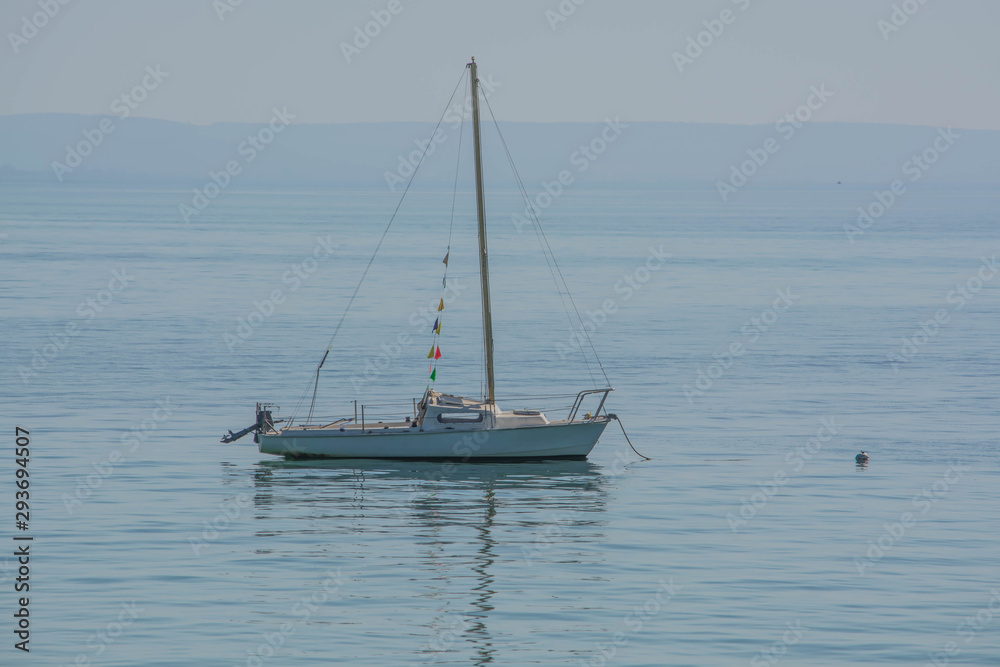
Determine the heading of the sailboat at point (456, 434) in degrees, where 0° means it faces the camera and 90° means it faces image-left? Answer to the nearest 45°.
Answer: approximately 270°
